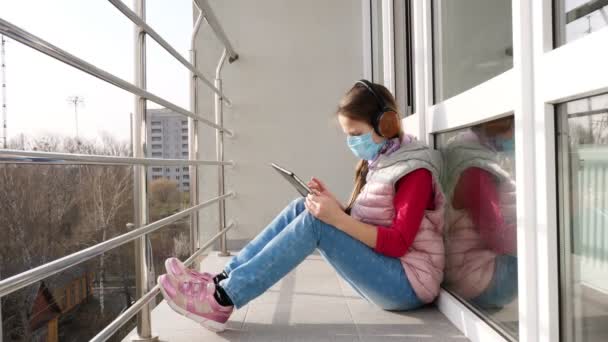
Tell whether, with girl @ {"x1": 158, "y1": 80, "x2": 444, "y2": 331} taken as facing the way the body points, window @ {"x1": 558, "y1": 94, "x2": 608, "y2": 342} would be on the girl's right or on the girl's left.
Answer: on the girl's left

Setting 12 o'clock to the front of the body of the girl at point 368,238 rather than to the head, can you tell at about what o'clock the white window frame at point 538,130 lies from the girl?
The white window frame is roughly at 8 o'clock from the girl.

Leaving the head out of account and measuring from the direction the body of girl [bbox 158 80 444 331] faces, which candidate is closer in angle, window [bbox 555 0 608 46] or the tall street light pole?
the tall street light pole

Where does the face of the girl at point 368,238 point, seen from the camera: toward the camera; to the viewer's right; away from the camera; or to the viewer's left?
to the viewer's left

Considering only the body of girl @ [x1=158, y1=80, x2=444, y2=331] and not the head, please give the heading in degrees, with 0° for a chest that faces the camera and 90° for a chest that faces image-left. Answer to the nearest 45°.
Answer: approximately 90°

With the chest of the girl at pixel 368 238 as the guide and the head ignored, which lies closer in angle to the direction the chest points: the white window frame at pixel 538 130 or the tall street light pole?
the tall street light pole

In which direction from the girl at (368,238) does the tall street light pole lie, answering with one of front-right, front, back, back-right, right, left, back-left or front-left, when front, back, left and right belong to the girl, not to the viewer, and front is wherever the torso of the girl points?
front-right
